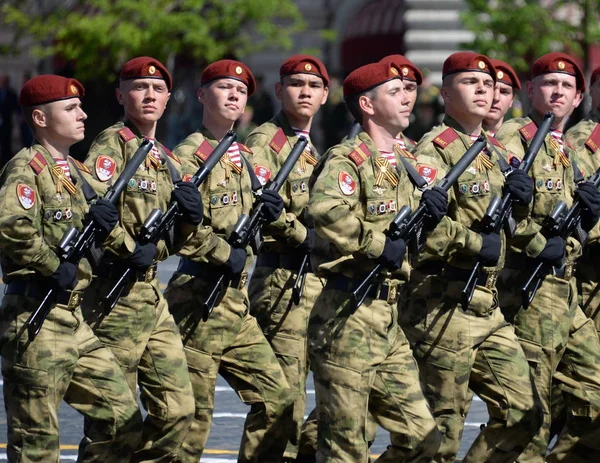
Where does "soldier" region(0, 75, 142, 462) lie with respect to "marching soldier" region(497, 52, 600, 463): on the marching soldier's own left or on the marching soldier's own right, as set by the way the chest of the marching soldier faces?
on the marching soldier's own right

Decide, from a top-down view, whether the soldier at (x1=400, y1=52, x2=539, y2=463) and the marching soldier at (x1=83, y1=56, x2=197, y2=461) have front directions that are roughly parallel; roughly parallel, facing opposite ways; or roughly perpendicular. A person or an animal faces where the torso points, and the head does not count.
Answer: roughly parallel

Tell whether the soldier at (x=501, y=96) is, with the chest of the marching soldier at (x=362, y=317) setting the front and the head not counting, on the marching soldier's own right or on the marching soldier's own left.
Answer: on the marching soldier's own left

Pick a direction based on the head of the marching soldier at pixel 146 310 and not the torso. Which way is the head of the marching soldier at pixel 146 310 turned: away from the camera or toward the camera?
toward the camera

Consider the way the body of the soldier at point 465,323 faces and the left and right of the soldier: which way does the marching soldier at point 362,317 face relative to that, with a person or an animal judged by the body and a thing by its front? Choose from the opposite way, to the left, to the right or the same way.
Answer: the same way

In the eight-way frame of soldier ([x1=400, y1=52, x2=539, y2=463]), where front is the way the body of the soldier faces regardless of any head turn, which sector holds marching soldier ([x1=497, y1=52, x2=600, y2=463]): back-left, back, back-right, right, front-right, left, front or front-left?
left

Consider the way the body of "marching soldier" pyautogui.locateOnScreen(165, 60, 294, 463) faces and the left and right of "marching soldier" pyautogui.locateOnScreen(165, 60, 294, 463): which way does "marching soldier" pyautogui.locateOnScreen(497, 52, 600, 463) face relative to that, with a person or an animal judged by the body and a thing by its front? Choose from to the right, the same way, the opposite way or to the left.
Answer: the same way

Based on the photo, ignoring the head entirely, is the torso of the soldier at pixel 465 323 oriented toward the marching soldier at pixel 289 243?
no

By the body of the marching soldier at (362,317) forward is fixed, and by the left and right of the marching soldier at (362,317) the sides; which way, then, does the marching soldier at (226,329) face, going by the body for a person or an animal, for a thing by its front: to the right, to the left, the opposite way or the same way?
the same way

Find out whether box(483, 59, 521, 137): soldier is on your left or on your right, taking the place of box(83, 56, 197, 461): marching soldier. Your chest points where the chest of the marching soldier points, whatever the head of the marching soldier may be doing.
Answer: on your left

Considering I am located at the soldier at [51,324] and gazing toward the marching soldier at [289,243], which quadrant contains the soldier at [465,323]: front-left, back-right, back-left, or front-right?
front-right

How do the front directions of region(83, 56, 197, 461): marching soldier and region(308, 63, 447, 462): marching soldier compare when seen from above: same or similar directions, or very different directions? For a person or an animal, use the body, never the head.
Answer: same or similar directions

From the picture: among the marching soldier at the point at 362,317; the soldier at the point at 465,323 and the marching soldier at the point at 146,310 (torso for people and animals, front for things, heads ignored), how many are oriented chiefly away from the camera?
0

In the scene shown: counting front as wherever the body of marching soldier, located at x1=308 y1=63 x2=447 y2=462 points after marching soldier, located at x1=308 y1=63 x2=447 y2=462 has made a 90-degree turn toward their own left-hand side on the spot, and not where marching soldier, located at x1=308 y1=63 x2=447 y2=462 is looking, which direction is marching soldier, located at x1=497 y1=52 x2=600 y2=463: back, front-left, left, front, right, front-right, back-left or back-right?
front

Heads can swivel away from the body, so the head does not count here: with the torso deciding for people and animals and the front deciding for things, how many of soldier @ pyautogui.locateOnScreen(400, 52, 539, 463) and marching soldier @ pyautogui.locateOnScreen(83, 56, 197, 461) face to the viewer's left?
0
